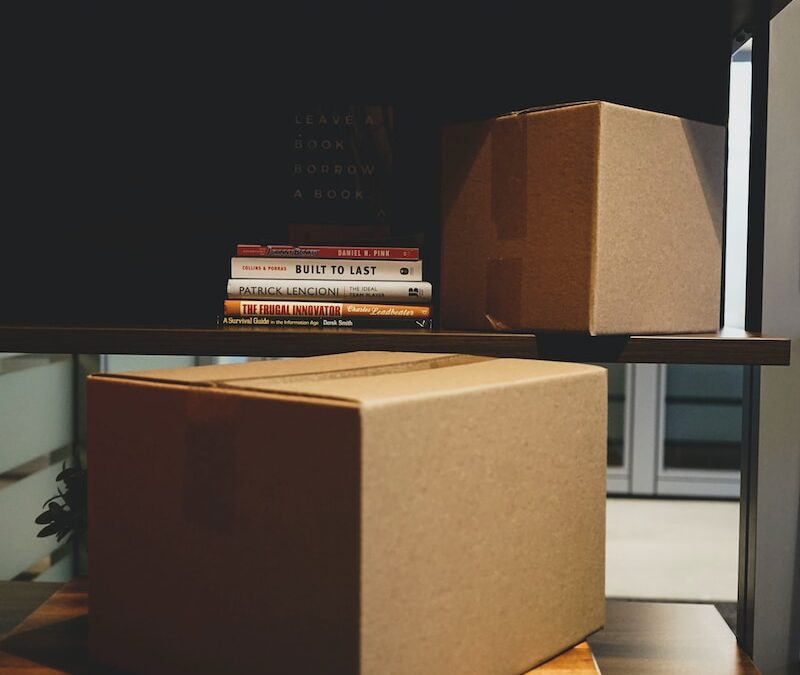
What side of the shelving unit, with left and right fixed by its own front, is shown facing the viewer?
front
